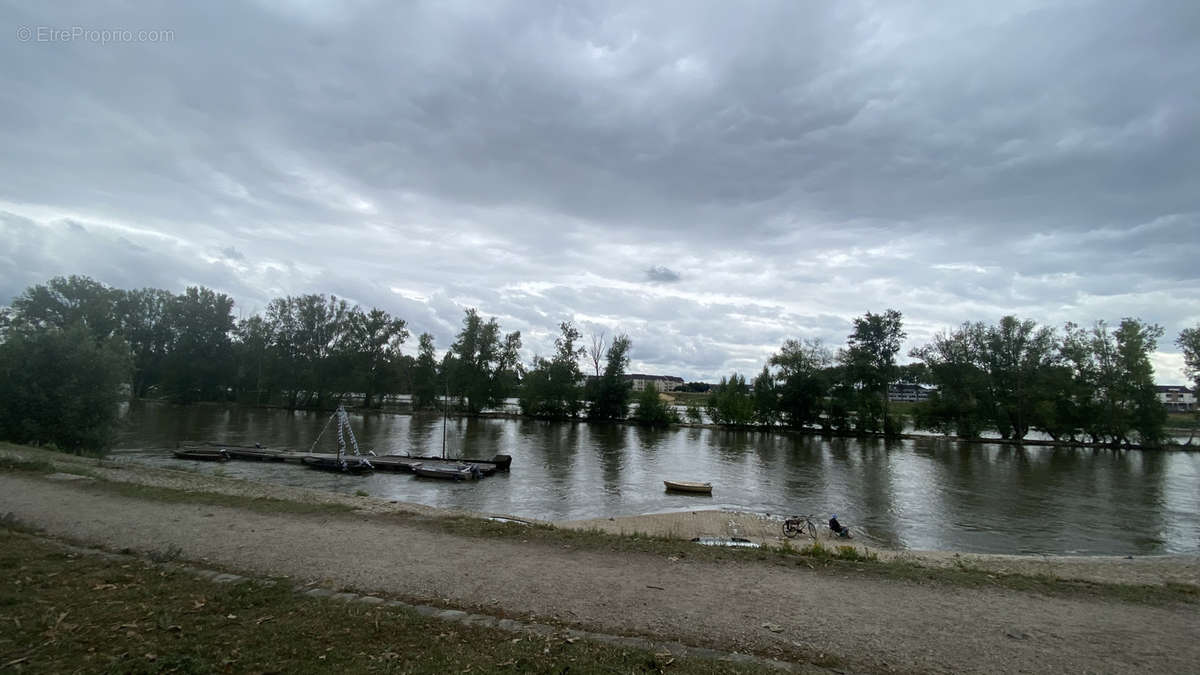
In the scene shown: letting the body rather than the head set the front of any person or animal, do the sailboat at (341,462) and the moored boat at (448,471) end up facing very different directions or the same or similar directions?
same or similar directions
